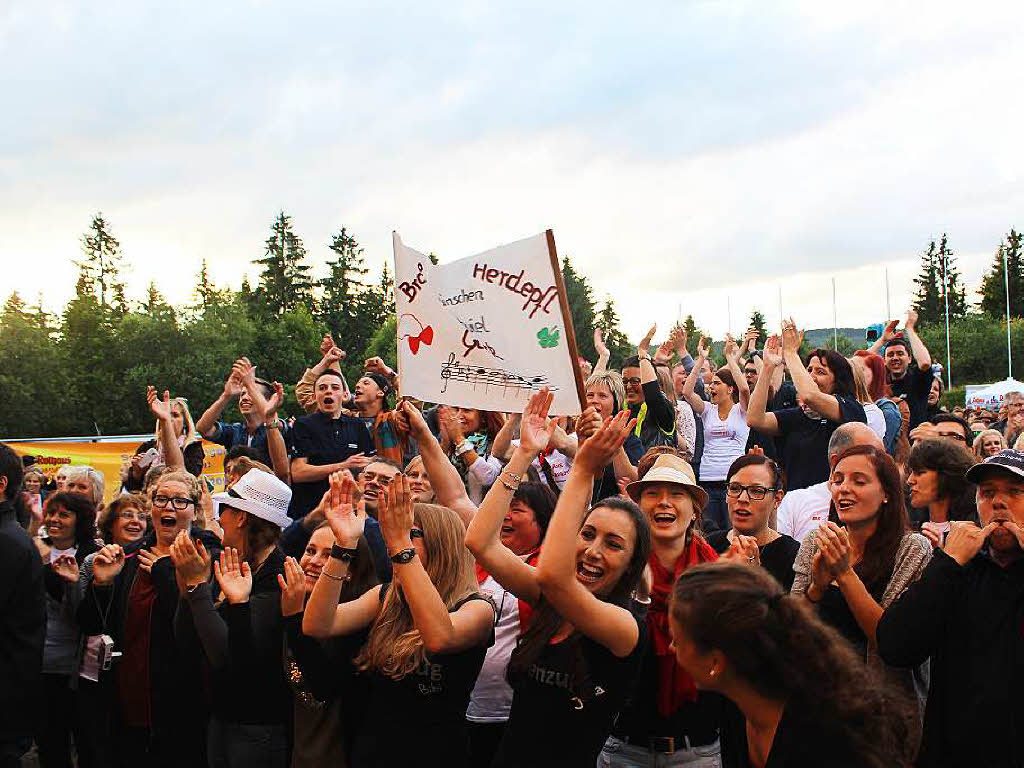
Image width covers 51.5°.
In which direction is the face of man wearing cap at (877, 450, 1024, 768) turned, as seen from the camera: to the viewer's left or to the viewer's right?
to the viewer's left

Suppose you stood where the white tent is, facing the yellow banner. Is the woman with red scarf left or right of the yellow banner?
left

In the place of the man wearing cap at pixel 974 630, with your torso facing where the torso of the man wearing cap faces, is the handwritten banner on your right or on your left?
on your right

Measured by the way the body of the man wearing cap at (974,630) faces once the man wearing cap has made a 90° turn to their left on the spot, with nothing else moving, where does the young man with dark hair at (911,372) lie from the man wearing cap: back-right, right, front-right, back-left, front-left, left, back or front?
left
